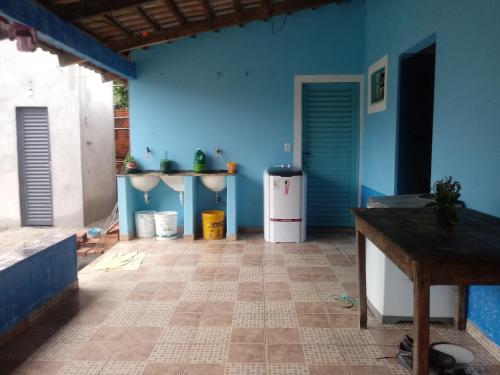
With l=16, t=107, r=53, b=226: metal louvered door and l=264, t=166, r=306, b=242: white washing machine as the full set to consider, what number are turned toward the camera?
2

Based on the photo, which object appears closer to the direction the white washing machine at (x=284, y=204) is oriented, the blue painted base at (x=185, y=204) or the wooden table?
the wooden table

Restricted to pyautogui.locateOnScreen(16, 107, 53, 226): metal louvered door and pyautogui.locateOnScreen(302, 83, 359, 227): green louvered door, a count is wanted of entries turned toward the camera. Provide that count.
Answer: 2

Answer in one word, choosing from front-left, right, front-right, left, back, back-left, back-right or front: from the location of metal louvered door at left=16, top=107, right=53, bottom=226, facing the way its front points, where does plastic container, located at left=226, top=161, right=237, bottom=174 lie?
front-left

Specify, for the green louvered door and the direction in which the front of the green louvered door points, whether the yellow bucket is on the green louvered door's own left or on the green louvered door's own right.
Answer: on the green louvered door's own right

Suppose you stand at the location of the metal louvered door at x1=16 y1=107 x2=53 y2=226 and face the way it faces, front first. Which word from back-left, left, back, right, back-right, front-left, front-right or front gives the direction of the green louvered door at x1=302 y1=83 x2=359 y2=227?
front-left

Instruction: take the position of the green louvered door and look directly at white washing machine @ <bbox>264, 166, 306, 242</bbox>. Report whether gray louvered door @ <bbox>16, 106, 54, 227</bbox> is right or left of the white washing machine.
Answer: right

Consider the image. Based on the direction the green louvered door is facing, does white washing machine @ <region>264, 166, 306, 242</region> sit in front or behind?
in front

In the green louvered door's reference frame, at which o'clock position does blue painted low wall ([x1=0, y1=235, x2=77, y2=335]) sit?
The blue painted low wall is roughly at 1 o'clock from the green louvered door.

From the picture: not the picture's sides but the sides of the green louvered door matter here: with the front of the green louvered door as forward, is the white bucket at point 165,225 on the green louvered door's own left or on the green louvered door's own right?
on the green louvered door's own right

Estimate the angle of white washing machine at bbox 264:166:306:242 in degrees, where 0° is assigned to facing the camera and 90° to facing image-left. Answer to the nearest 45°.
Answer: approximately 0°

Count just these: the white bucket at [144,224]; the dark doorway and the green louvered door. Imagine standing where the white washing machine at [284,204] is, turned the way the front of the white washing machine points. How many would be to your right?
1

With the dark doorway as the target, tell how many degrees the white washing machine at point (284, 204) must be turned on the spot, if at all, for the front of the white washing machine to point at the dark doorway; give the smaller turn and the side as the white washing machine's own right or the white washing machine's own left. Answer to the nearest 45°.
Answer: approximately 45° to the white washing machine's own left
